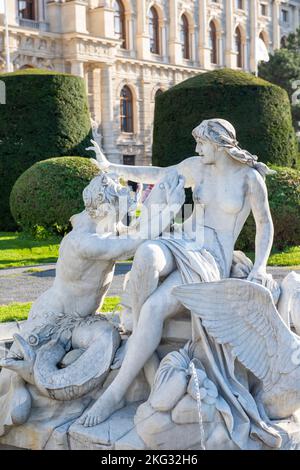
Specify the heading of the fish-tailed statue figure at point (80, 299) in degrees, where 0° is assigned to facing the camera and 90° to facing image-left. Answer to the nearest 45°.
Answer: approximately 270°

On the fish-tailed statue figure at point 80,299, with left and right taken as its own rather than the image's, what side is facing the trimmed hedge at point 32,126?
left

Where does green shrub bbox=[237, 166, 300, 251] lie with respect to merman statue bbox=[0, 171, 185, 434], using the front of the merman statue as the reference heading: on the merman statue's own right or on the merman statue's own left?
on the merman statue's own left

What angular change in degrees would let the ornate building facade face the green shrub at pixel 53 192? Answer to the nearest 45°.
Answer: approximately 45° to its right

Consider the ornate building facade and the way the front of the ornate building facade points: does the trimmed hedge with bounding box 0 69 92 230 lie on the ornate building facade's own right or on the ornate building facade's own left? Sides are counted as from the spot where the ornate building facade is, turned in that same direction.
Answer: on the ornate building facade's own right

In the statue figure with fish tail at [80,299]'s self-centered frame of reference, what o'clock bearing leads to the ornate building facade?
The ornate building facade is roughly at 9 o'clock from the statue figure with fish tail.

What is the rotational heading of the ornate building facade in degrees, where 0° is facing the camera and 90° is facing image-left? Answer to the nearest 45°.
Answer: approximately 315°
